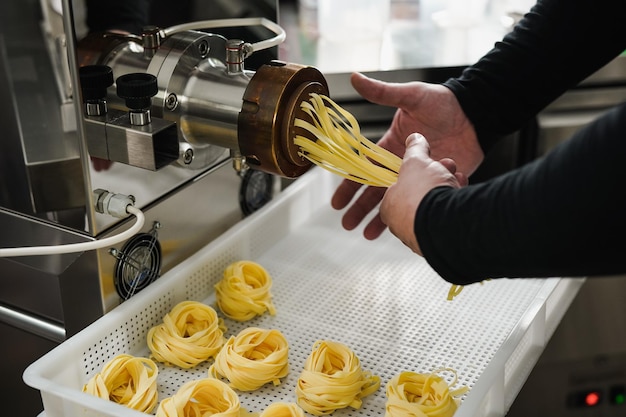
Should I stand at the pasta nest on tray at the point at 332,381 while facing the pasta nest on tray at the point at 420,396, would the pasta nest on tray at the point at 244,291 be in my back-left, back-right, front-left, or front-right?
back-left

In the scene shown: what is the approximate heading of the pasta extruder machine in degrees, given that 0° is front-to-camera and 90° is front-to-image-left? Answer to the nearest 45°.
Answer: approximately 315°

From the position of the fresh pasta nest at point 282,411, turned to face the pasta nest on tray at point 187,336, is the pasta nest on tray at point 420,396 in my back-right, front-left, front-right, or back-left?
back-right
